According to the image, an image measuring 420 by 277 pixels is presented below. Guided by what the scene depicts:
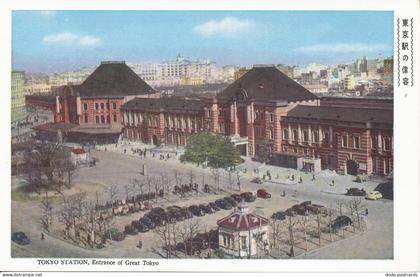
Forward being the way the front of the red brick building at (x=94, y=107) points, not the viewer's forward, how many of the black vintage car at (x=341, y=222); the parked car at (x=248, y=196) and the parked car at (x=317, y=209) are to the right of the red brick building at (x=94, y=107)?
0
